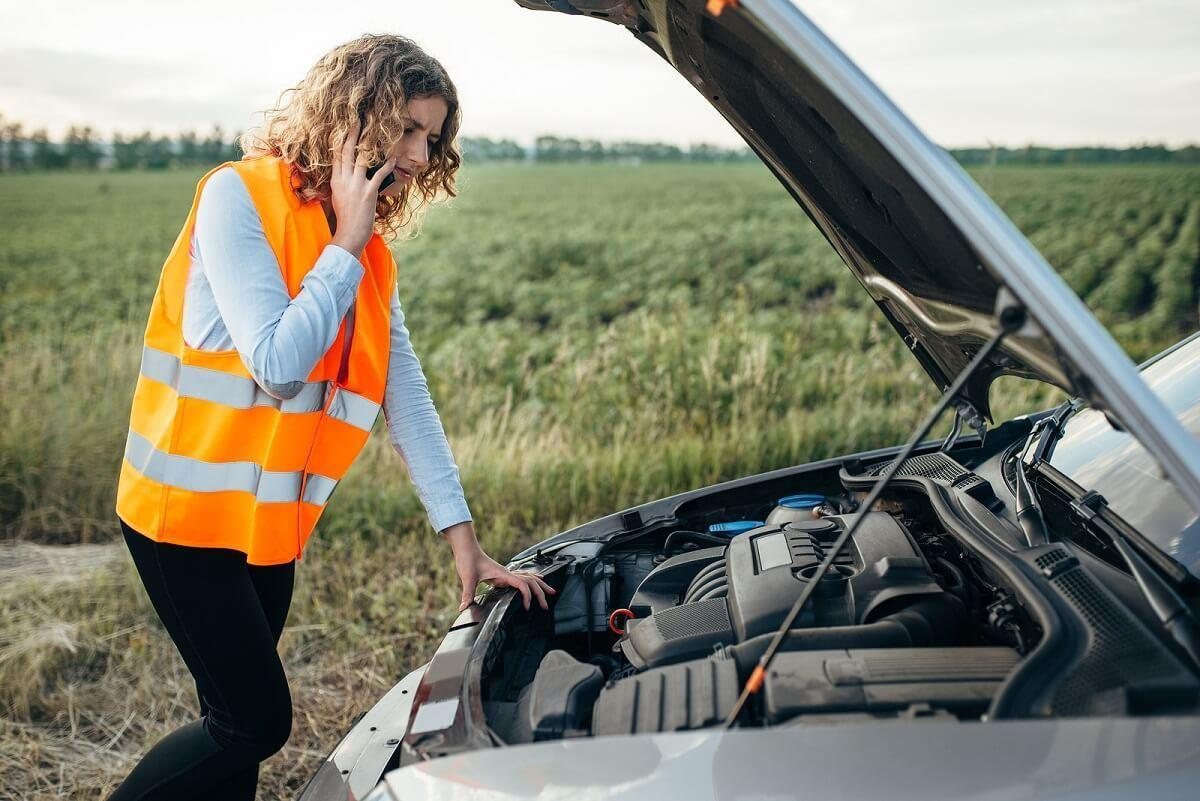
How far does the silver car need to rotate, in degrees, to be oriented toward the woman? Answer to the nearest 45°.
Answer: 0° — it already faces them

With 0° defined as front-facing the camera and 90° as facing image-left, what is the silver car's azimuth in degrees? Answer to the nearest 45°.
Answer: approximately 90°

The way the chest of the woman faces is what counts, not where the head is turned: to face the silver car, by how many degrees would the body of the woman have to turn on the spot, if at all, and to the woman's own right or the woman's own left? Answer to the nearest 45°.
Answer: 0° — they already face it

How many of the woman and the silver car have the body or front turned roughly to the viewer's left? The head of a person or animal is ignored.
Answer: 1

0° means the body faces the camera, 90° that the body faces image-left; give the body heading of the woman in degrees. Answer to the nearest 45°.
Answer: approximately 315°

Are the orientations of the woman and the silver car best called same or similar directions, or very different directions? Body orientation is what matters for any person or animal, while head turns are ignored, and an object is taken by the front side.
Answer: very different directions
